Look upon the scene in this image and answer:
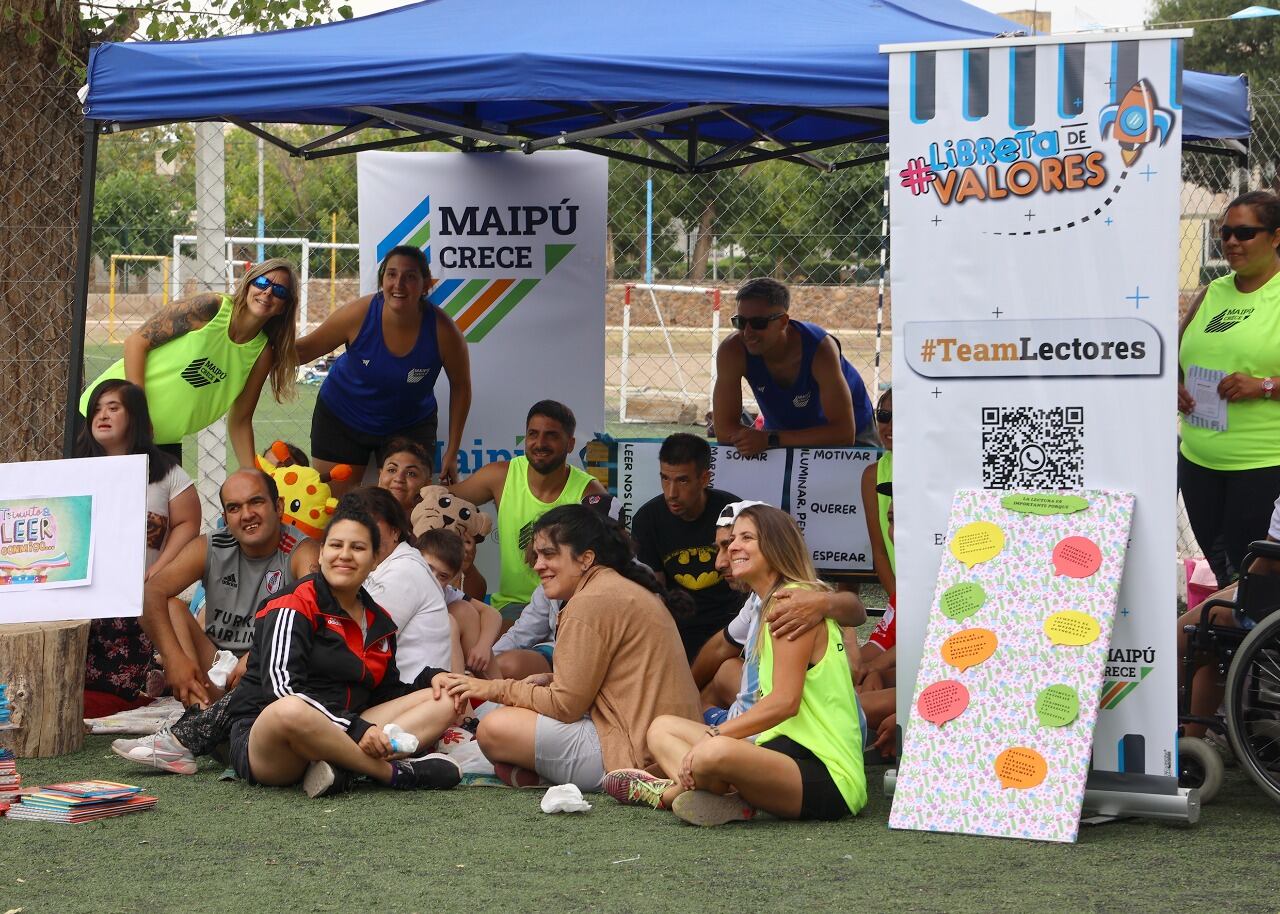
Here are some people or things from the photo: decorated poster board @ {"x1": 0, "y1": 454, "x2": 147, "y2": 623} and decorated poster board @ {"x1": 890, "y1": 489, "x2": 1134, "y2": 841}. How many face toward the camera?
2

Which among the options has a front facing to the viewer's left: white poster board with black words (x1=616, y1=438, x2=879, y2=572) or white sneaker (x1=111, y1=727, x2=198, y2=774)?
the white sneaker

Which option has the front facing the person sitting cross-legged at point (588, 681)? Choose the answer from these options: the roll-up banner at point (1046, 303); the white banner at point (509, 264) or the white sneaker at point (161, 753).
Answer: the white banner

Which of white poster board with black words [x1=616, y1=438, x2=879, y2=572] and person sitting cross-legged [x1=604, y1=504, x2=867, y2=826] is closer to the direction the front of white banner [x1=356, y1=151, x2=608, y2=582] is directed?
the person sitting cross-legged

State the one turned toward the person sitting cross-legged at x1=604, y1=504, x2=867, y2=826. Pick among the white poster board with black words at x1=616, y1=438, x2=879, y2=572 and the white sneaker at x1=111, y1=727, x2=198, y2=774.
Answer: the white poster board with black words

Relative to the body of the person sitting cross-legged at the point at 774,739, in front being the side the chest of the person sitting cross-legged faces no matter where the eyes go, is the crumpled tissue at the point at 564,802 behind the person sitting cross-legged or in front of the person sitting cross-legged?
in front

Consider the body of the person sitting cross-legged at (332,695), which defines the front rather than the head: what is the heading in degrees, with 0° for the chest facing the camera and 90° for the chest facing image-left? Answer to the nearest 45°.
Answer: approximately 315°

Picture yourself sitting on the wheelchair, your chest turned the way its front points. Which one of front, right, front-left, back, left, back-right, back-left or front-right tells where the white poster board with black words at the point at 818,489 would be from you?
front-right

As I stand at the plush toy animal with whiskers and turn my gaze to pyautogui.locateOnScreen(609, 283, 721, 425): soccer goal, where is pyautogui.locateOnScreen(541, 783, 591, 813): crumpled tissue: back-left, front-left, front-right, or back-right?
back-right

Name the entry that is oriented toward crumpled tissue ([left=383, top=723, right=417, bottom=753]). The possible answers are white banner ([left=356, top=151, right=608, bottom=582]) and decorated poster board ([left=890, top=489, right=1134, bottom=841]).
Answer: the white banner

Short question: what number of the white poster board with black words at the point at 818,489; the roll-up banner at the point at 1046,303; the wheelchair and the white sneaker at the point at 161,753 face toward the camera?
2

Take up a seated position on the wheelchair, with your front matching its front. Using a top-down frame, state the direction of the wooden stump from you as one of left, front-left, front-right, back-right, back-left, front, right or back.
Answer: front

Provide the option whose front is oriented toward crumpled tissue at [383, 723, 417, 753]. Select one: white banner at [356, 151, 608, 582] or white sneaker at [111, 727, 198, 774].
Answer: the white banner

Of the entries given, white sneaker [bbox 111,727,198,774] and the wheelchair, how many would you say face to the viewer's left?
2

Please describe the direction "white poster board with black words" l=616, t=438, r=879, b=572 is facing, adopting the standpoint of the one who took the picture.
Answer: facing the viewer

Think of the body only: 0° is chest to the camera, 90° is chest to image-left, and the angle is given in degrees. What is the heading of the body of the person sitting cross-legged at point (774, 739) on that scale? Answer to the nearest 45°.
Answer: approximately 90°

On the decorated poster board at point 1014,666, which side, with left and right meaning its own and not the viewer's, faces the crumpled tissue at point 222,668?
right
